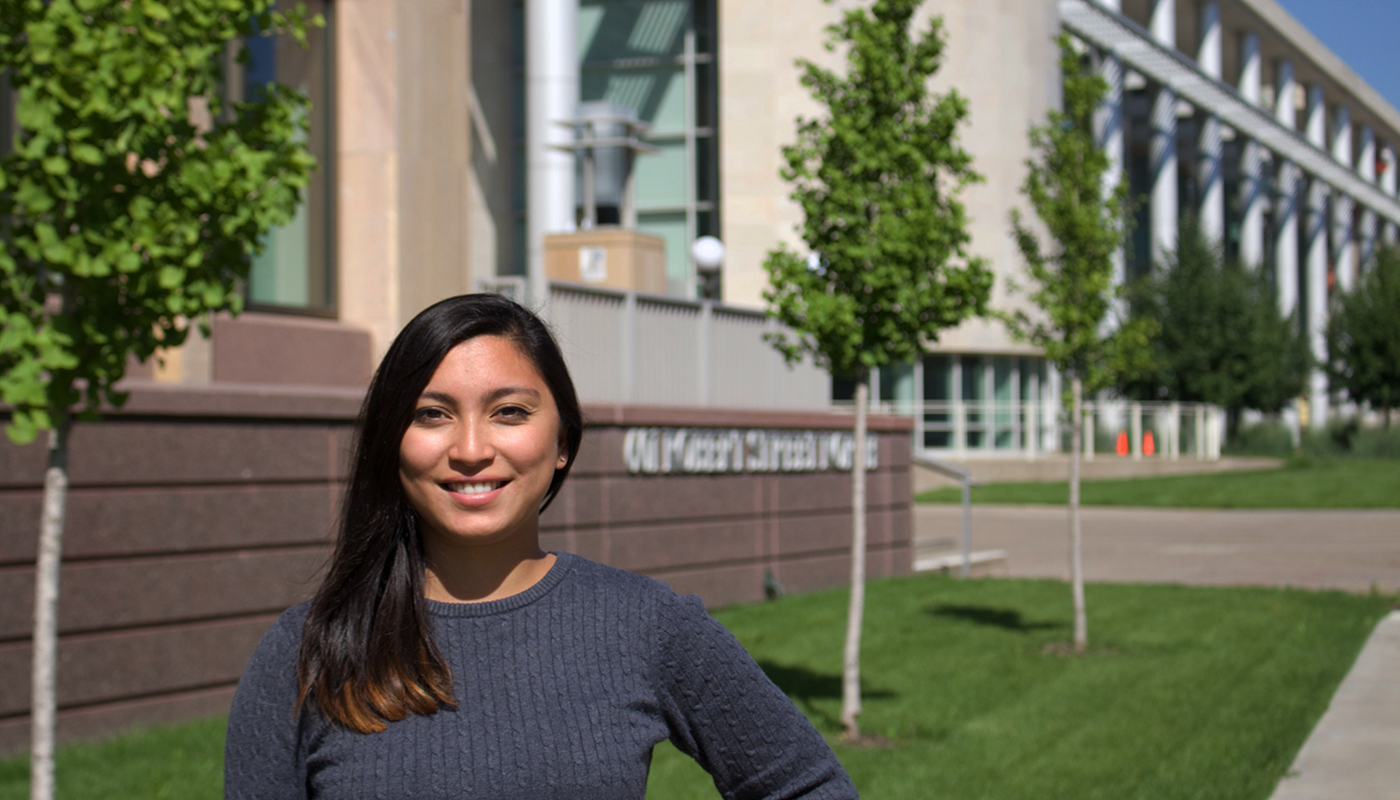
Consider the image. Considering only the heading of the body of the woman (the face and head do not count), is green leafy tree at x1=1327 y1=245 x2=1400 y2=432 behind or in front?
behind

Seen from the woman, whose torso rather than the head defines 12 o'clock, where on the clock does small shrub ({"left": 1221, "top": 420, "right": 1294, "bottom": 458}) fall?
The small shrub is roughly at 7 o'clock from the woman.

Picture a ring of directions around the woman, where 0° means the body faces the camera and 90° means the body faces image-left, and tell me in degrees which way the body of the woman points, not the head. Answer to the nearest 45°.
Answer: approximately 0°

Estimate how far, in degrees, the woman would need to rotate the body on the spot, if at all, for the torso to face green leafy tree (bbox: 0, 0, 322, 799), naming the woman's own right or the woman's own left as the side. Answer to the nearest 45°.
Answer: approximately 135° to the woman's own right

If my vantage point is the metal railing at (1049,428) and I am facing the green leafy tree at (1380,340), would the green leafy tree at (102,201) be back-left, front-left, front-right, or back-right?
back-right

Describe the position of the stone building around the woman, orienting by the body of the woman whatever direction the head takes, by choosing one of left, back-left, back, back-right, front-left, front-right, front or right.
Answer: back

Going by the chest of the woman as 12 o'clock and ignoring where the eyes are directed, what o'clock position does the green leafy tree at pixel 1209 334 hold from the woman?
The green leafy tree is roughly at 7 o'clock from the woman.
